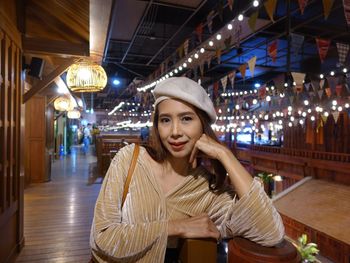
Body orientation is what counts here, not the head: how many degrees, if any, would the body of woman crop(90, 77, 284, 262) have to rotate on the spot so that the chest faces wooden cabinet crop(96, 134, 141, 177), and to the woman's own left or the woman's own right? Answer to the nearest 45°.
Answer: approximately 180°

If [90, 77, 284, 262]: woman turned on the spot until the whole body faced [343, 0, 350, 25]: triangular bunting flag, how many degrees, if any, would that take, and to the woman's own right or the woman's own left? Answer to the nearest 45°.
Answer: approximately 135° to the woman's own left

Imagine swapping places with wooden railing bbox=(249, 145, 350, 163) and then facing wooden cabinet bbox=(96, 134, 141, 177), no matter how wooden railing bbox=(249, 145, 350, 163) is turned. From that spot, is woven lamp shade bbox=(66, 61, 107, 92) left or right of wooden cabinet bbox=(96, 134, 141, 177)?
left

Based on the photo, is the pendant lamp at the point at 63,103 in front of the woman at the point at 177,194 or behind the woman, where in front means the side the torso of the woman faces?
behind

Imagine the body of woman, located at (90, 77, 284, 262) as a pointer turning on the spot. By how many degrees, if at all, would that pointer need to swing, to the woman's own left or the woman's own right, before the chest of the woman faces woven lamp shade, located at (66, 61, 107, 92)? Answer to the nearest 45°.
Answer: approximately 135° to the woman's own right

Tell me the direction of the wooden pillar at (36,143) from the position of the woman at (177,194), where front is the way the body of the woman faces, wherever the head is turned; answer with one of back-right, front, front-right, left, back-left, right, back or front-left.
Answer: back-right

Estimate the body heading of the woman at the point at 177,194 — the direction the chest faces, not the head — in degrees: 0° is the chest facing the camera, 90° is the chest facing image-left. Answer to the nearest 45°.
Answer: approximately 0°

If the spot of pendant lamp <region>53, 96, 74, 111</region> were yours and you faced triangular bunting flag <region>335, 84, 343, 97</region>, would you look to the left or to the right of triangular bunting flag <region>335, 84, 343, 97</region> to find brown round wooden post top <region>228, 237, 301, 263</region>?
right
